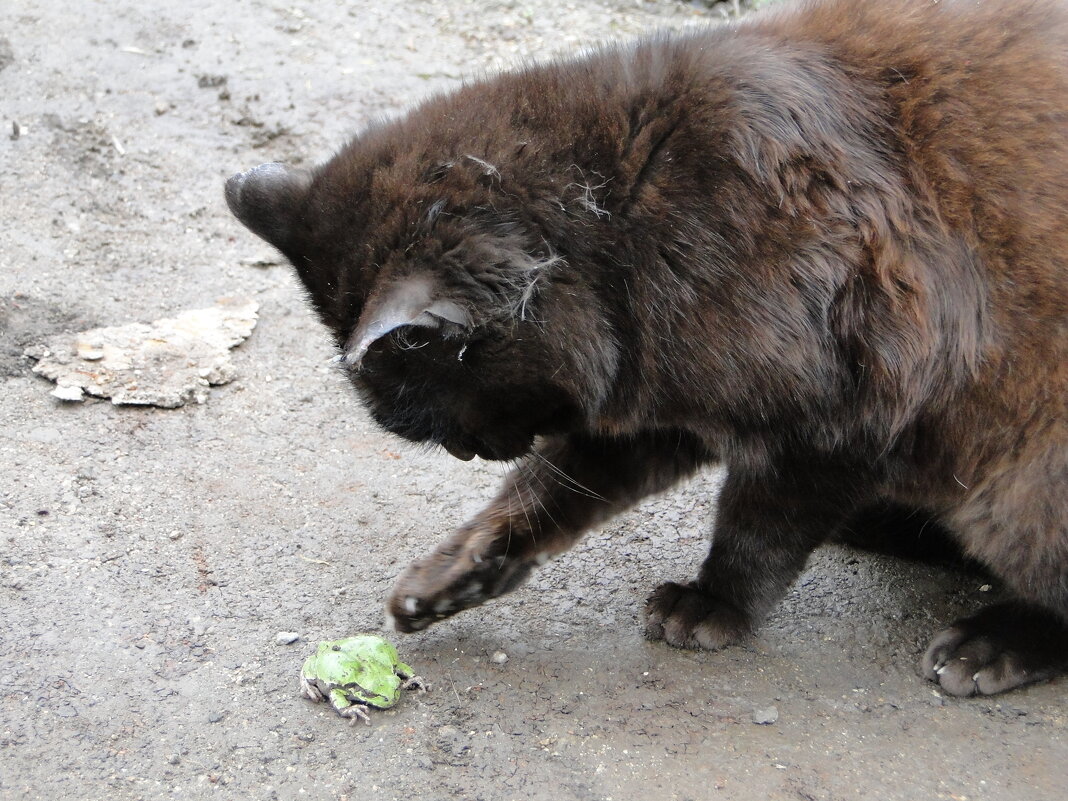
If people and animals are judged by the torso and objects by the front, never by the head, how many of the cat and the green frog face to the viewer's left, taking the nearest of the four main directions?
1

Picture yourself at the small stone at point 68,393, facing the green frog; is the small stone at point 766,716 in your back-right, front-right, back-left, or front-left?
front-left

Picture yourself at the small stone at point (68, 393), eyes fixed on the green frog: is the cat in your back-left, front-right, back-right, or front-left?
front-left

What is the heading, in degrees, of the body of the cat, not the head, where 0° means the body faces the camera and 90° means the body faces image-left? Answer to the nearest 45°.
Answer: approximately 90°

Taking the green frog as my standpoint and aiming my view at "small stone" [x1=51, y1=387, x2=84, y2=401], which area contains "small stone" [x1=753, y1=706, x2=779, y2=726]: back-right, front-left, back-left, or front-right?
back-right

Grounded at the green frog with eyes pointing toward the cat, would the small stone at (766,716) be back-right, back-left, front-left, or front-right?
front-right

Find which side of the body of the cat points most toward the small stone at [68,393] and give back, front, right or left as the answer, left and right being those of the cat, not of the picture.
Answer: front
